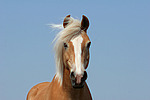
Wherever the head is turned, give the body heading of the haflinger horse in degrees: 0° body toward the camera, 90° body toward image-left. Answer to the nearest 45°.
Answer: approximately 315°
